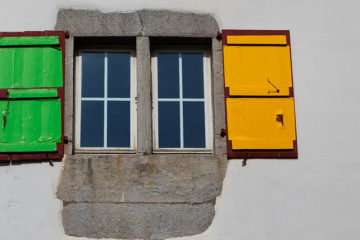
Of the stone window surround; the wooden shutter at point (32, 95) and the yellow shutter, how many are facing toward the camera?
3

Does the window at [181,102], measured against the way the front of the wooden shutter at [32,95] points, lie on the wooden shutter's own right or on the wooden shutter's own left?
on the wooden shutter's own left

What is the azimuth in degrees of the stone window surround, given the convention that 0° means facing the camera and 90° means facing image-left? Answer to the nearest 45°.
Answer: approximately 0°

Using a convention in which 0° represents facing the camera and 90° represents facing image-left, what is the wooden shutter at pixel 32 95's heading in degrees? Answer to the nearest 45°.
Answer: approximately 0°

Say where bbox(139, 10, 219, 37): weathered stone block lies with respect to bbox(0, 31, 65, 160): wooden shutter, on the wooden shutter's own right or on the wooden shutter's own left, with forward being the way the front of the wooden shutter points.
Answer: on the wooden shutter's own left

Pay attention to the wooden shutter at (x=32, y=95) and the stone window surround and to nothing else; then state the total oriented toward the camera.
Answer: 2

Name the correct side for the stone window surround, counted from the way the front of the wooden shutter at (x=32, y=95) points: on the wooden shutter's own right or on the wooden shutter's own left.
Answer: on the wooden shutter's own left

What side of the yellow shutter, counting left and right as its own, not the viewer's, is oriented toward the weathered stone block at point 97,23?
right

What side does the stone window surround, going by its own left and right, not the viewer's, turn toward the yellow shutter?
left

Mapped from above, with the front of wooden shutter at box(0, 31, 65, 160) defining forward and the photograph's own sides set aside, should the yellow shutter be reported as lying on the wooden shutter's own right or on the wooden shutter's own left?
on the wooden shutter's own left

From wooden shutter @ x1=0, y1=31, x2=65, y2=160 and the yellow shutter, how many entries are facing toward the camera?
2
